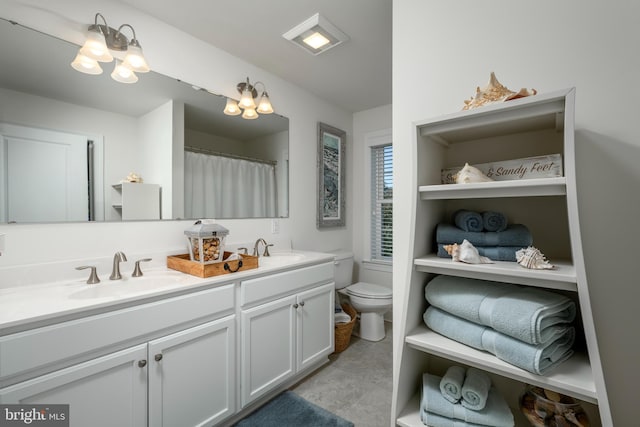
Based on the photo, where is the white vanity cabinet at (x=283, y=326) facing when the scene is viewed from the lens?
facing the viewer and to the right of the viewer

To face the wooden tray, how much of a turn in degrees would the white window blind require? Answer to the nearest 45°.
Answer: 0° — it already faces it

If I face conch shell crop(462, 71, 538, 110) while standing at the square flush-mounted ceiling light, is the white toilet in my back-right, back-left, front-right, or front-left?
back-left

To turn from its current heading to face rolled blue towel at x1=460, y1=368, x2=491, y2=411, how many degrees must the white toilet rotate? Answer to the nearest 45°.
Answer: approximately 45° to its right

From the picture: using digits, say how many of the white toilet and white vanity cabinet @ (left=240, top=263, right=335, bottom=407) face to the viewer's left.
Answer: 0

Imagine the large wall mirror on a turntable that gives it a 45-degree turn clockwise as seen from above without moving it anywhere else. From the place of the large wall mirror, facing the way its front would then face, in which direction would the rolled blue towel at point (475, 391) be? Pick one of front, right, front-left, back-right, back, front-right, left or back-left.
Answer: front-left

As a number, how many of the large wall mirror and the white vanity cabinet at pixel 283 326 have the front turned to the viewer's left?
0

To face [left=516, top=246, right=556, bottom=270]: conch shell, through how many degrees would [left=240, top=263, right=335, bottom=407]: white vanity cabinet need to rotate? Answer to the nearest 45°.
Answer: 0° — it already faces it

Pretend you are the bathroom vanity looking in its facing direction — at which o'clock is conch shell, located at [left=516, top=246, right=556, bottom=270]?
The conch shell is roughly at 12 o'clock from the bathroom vanity.

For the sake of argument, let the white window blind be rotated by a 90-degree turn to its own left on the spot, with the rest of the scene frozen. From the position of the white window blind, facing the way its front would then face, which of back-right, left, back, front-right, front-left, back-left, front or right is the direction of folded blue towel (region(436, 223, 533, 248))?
front-right
